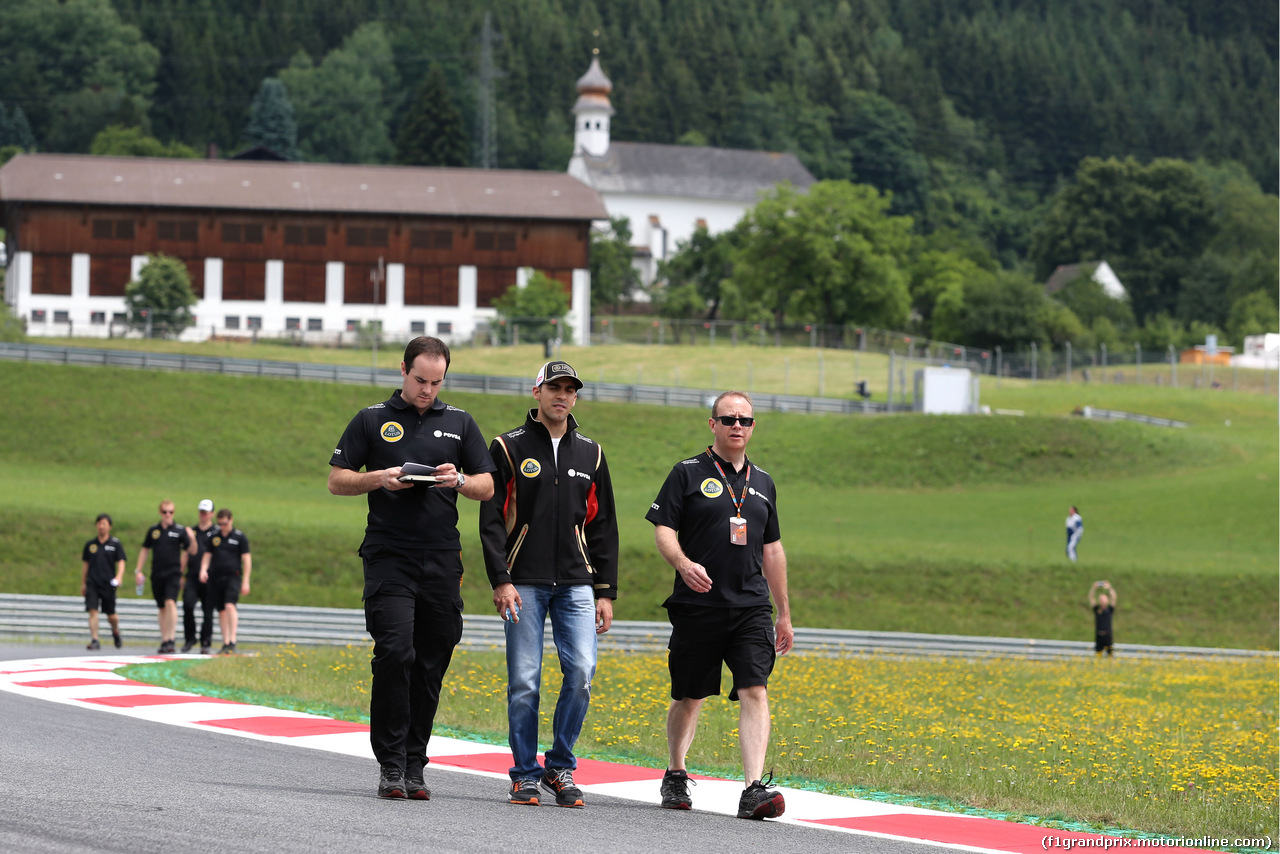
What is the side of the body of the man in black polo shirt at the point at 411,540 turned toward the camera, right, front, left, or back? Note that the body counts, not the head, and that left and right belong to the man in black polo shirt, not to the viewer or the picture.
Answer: front

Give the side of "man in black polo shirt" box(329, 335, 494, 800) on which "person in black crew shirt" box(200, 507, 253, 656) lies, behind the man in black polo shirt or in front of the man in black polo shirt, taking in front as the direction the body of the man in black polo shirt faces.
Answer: behind

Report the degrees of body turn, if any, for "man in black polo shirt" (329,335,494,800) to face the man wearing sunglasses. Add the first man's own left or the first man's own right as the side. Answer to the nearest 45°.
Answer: approximately 90° to the first man's own left

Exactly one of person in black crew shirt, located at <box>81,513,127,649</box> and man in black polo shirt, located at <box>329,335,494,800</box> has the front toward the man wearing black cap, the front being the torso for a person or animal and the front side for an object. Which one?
the person in black crew shirt

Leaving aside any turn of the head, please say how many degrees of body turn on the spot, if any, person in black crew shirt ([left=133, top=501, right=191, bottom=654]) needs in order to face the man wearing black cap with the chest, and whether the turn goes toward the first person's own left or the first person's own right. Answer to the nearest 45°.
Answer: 0° — they already face them

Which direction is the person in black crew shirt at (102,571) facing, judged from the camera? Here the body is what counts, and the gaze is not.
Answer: toward the camera

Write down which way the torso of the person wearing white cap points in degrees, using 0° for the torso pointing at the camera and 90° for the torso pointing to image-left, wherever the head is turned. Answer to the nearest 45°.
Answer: approximately 0°

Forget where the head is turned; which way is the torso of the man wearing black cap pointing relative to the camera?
toward the camera

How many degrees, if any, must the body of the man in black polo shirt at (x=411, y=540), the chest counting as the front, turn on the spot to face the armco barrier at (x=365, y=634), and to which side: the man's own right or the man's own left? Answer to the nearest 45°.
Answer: approximately 180°

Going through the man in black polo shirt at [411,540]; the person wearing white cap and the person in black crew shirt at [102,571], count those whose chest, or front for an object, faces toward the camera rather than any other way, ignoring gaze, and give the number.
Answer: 3
